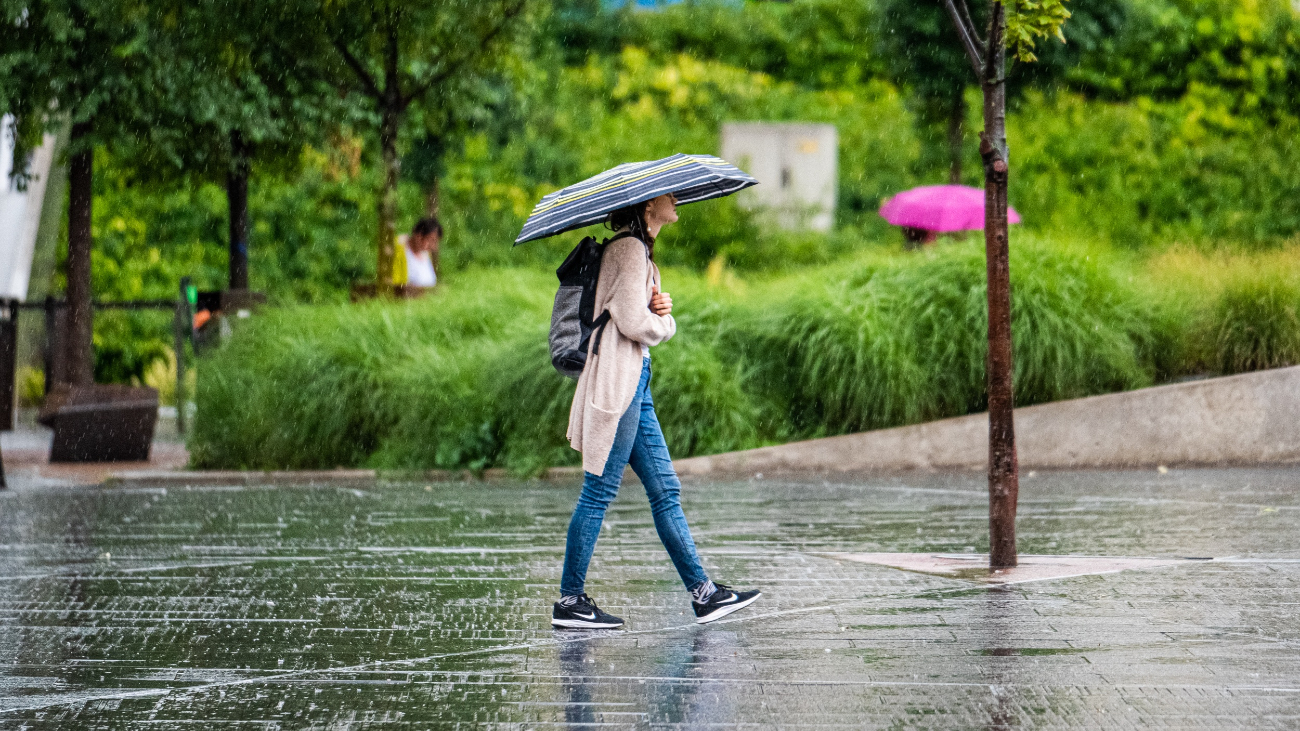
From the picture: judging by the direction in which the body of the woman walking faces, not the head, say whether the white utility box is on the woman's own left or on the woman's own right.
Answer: on the woman's own left

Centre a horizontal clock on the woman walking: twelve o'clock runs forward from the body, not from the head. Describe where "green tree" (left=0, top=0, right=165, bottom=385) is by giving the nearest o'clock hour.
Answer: The green tree is roughly at 8 o'clock from the woman walking.

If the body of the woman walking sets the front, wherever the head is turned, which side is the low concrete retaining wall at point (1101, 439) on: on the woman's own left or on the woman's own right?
on the woman's own left

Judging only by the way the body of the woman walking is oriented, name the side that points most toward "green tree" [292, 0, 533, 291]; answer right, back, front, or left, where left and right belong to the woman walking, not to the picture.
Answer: left

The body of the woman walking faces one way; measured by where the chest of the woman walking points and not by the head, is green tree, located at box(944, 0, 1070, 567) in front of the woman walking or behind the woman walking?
in front

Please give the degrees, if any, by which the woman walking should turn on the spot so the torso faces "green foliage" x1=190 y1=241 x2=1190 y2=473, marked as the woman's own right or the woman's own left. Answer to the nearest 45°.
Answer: approximately 90° to the woman's own left

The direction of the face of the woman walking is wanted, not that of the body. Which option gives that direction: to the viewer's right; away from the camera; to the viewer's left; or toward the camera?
to the viewer's right

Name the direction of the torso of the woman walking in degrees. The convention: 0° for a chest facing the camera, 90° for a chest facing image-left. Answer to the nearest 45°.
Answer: approximately 270°
